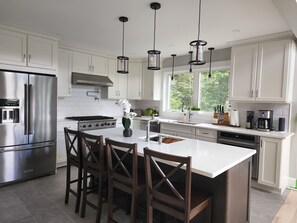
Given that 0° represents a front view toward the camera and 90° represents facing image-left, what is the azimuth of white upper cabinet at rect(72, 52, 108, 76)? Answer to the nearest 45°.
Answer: approximately 315°

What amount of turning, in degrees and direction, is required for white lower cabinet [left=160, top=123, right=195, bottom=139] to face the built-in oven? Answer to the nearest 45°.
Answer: approximately 90° to its left

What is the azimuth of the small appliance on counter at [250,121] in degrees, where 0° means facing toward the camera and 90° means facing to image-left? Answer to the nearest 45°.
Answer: approximately 45°

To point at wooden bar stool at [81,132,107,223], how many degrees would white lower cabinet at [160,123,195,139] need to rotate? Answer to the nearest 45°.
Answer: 0° — it already faces it

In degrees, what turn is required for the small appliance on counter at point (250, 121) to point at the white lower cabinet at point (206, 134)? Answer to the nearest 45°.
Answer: approximately 45° to its right

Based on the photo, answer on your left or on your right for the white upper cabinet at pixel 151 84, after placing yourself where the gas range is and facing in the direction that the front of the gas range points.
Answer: on your left

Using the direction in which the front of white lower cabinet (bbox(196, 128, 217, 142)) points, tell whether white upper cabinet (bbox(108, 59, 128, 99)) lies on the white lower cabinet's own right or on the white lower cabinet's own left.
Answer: on the white lower cabinet's own right
